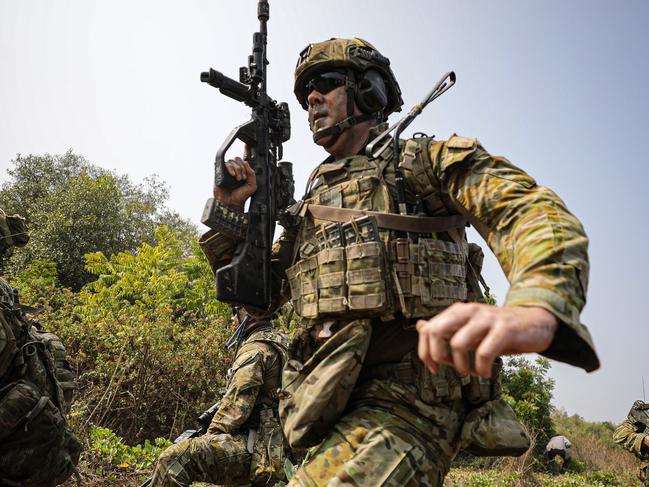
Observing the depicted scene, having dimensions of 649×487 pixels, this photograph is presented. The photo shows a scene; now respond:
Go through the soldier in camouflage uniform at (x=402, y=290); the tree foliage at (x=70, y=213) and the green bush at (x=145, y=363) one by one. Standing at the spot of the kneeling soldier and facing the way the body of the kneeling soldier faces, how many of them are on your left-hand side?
1

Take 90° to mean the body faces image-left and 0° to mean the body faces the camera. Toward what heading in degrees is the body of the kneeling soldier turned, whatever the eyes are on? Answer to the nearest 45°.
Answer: approximately 90°

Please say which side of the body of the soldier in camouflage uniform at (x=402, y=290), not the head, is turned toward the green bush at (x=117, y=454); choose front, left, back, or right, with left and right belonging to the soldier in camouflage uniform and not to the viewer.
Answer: right

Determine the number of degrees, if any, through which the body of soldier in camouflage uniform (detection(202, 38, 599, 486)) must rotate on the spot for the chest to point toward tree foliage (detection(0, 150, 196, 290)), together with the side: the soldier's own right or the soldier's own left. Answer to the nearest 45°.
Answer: approximately 90° to the soldier's own right

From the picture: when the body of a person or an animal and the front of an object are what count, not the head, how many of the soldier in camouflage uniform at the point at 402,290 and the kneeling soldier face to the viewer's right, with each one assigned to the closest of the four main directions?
0

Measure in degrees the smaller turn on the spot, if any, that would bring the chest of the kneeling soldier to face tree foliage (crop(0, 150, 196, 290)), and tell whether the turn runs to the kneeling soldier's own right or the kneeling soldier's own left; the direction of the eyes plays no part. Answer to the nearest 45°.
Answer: approximately 90° to the kneeling soldier's own right

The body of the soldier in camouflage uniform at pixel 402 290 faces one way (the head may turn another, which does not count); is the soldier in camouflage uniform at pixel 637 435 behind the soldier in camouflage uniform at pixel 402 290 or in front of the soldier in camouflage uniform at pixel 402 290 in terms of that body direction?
behind

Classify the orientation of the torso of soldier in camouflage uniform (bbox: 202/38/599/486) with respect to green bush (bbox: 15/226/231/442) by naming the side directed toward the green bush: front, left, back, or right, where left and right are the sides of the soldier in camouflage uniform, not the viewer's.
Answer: right

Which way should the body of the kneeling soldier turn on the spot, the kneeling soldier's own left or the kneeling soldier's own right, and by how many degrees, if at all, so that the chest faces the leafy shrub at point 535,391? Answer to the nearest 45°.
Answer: approximately 135° to the kneeling soldier's own right

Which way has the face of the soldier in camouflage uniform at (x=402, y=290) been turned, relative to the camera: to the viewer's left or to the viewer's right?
to the viewer's left
